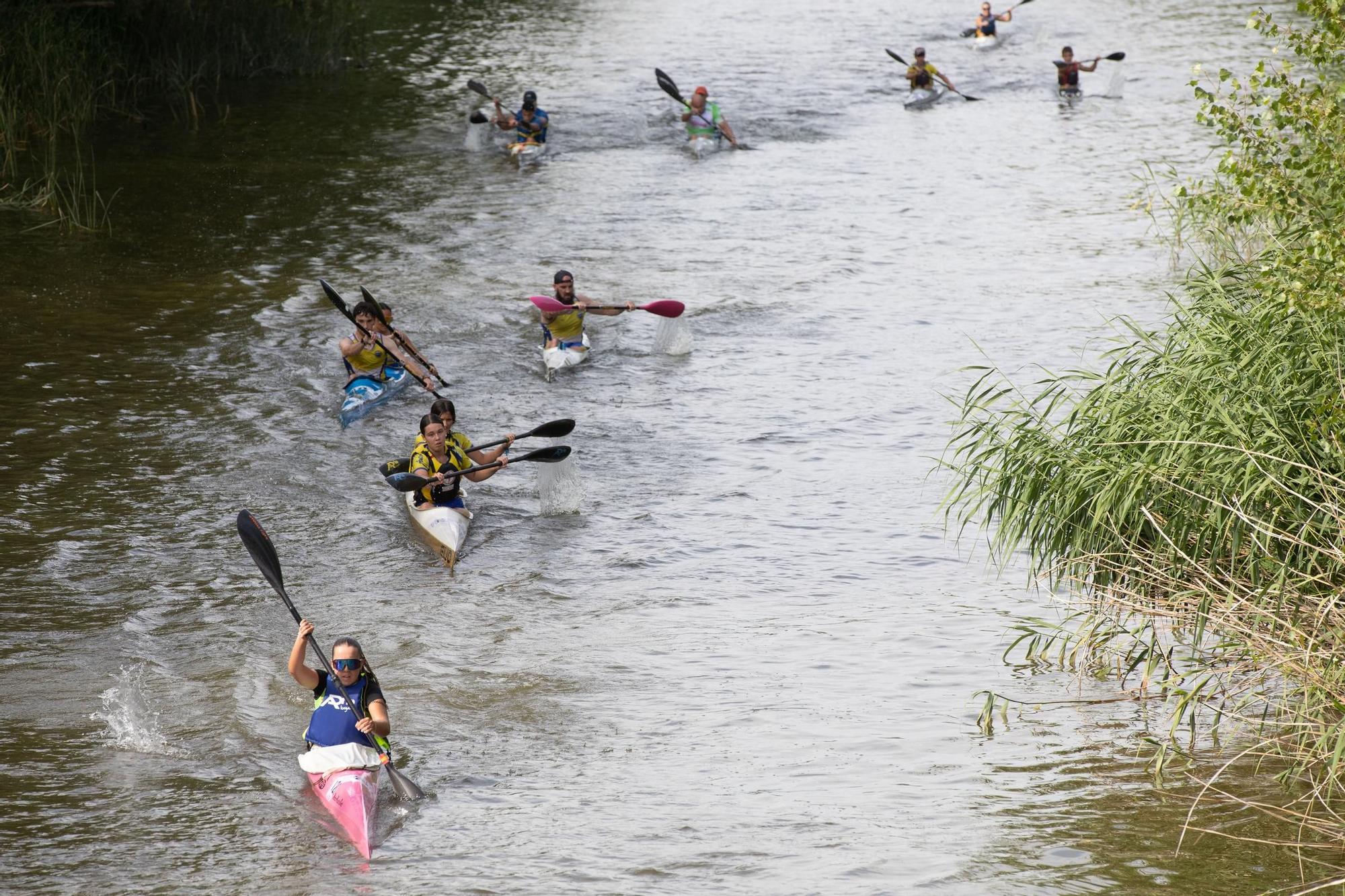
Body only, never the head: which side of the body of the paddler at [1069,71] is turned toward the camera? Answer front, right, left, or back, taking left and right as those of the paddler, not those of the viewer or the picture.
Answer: front

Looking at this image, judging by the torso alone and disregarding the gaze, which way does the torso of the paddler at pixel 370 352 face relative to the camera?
toward the camera

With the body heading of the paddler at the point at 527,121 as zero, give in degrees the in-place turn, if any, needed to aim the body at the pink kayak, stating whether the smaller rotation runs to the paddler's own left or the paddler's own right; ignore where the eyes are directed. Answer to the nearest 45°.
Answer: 0° — they already face it

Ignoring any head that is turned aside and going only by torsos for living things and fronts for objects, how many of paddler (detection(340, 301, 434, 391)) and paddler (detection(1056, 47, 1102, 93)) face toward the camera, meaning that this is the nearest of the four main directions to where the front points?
2

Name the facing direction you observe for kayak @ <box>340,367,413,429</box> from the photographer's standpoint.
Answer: facing the viewer and to the left of the viewer

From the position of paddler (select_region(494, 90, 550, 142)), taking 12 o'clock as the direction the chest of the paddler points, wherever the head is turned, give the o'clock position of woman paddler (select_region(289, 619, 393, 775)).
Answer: The woman paddler is roughly at 12 o'clock from the paddler.

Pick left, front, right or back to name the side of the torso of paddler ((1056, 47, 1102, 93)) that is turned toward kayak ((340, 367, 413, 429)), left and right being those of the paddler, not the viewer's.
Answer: front

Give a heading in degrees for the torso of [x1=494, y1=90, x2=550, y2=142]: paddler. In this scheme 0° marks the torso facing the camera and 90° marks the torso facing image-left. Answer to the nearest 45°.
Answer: approximately 0°

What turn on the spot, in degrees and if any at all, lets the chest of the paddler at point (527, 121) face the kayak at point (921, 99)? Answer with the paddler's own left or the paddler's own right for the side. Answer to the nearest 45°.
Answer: approximately 135° to the paddler's own left

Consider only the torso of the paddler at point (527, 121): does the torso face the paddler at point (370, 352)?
yes

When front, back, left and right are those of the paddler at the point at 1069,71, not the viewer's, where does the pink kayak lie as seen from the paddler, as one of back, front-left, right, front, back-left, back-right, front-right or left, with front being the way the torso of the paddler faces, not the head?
front
